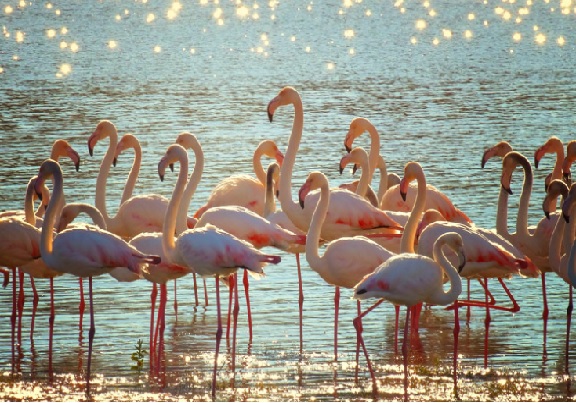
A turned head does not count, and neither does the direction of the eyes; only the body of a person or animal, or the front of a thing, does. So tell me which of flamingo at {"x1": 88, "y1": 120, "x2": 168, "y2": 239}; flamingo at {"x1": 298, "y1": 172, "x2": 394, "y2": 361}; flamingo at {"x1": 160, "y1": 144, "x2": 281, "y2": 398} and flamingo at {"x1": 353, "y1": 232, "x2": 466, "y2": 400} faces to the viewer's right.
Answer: flamingo at {"x1": 353, "y1": 232, "x2": 466, "y2": 400}

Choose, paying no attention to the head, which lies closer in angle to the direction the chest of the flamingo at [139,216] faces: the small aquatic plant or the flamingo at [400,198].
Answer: the small aquatic plant

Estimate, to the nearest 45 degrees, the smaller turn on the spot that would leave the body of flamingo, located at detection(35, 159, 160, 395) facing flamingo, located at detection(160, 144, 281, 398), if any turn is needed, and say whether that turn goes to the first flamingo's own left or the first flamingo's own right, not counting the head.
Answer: approximately 180°

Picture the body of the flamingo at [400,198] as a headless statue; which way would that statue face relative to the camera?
to the viewer's left

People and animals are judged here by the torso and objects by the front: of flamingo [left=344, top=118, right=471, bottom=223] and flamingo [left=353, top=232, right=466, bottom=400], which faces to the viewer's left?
flamingo [left=344, top=118, right=471, bottom=223]

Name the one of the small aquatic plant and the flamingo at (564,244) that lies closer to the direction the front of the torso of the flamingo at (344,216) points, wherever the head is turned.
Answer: the small aquatic plant

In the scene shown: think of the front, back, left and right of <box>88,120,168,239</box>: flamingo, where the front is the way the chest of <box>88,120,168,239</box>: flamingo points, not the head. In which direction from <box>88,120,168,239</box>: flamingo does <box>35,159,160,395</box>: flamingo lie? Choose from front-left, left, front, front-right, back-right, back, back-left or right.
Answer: left

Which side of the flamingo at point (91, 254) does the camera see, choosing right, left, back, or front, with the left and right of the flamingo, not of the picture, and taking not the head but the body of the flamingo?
left

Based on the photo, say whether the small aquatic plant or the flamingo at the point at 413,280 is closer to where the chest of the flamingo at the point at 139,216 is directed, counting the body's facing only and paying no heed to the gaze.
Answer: the small aquatic plant

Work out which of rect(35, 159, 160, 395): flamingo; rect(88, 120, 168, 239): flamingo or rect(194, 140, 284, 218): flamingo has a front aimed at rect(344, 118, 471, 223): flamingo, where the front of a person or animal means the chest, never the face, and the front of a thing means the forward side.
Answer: rect(194, 140, 284, 218): flamingo

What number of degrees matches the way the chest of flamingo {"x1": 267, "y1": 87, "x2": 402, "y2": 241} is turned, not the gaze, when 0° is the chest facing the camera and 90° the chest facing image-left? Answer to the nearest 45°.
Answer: approximately 90°

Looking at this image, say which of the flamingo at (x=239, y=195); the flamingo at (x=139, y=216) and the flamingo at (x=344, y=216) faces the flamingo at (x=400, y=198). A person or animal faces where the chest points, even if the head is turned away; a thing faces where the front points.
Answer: the flamingo at (x=239, y=195)

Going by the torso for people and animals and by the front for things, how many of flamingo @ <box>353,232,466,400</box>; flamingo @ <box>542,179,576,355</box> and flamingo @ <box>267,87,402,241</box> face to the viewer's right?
1

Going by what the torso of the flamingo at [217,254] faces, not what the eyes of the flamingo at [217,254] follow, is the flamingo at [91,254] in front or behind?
in front

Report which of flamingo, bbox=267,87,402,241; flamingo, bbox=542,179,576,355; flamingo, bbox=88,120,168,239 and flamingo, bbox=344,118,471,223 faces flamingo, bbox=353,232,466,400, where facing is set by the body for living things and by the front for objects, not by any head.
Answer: flamingo, bbox=542,179,576,355

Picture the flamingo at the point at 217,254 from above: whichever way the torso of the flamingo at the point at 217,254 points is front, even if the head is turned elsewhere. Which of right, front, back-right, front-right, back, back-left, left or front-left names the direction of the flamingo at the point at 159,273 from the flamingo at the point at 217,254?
front-right

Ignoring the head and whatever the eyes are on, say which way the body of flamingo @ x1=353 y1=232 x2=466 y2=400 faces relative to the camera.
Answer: to the viewer's right
